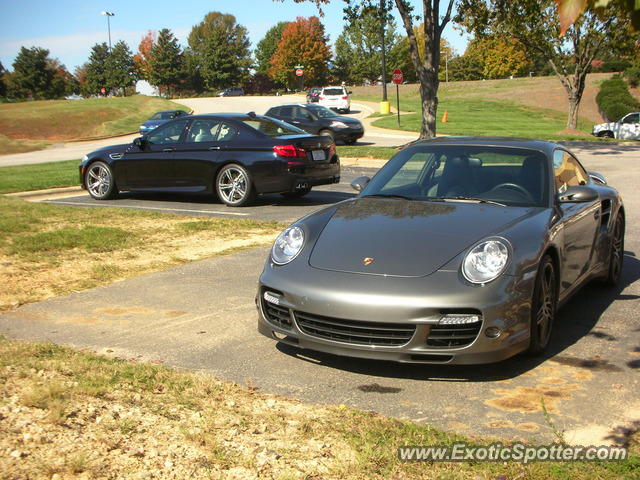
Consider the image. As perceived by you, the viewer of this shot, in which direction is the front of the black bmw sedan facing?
facing away from the viewer and to the left of the viewer

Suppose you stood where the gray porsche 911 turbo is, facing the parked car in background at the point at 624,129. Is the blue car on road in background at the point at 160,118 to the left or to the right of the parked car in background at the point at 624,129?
left

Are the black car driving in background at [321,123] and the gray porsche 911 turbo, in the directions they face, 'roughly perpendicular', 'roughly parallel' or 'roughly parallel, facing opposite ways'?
roughly perpendicular

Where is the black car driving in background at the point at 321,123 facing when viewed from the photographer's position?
facing the viewer and to the right of the viewer

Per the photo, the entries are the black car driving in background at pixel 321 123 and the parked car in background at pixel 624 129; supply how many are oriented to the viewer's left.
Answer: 1

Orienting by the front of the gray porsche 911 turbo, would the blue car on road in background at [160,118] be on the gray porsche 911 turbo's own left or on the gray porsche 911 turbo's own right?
on the gray porsche 911 turbo's own right

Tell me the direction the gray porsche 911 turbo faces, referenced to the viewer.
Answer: facing the viewer and to the left of the viewer

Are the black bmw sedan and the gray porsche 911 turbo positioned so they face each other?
no

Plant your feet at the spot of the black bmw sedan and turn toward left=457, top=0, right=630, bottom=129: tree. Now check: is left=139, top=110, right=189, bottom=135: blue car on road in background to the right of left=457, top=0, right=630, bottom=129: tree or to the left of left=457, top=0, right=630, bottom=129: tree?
left

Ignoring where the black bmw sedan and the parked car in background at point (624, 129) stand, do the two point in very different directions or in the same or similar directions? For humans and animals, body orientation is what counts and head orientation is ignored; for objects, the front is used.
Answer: same or similar directions

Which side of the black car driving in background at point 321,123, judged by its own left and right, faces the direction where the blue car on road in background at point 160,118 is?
back

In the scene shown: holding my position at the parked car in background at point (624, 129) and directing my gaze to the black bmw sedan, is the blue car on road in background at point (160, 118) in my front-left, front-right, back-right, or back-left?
front-right

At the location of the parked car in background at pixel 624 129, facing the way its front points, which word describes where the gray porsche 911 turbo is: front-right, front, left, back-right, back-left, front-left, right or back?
left

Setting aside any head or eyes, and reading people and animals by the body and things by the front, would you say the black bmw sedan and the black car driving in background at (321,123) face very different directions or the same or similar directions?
very different directions

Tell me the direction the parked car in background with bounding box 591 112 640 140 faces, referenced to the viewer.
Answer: facing to the left of the viewer

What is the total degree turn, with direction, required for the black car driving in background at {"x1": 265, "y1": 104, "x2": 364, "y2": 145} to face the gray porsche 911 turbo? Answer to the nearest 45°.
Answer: approximately 45° to its right
